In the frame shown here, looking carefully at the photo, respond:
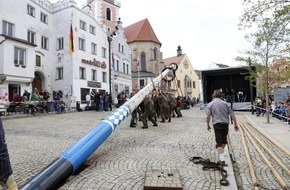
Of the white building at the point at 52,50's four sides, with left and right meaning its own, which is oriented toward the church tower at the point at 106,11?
left

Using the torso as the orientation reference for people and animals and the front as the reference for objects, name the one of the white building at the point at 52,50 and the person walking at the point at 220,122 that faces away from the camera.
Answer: the person walking

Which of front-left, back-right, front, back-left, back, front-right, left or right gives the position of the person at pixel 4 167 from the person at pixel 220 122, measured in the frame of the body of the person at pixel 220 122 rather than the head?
back-left

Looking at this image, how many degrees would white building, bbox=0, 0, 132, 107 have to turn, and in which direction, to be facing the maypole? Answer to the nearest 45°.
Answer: approximately 45° to its right

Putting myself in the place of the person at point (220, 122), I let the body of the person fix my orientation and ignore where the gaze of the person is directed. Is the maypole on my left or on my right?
on my left

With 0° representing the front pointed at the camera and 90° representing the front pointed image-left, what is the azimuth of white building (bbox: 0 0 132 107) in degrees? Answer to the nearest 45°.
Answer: approximately 315°

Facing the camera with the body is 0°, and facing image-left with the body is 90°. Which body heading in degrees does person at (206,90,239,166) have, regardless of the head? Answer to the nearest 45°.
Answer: approximately 180°

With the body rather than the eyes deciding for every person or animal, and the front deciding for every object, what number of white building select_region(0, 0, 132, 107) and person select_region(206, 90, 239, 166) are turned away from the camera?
1

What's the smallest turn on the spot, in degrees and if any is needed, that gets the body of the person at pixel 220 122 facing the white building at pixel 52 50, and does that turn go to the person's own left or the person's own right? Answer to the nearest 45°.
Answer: approximately 45° to the person's own left
